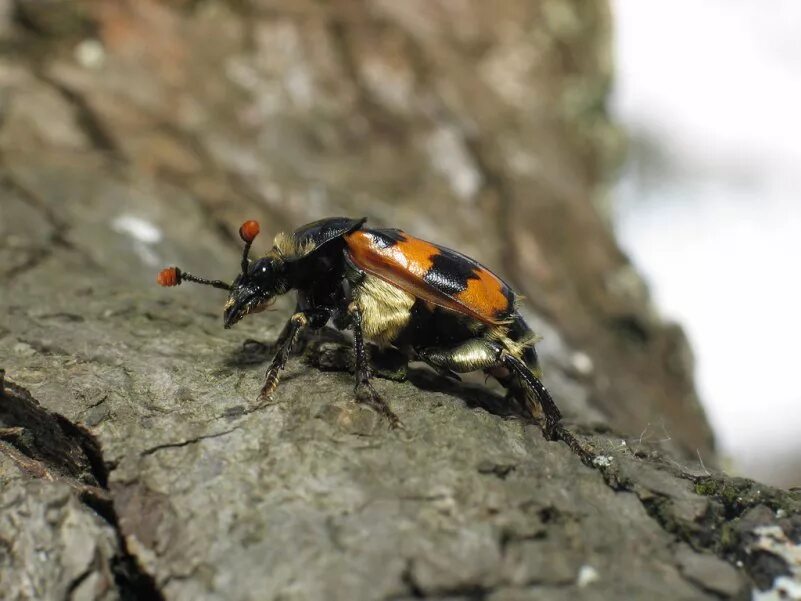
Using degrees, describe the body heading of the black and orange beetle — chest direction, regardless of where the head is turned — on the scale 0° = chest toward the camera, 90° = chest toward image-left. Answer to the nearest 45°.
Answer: approximately 90°
